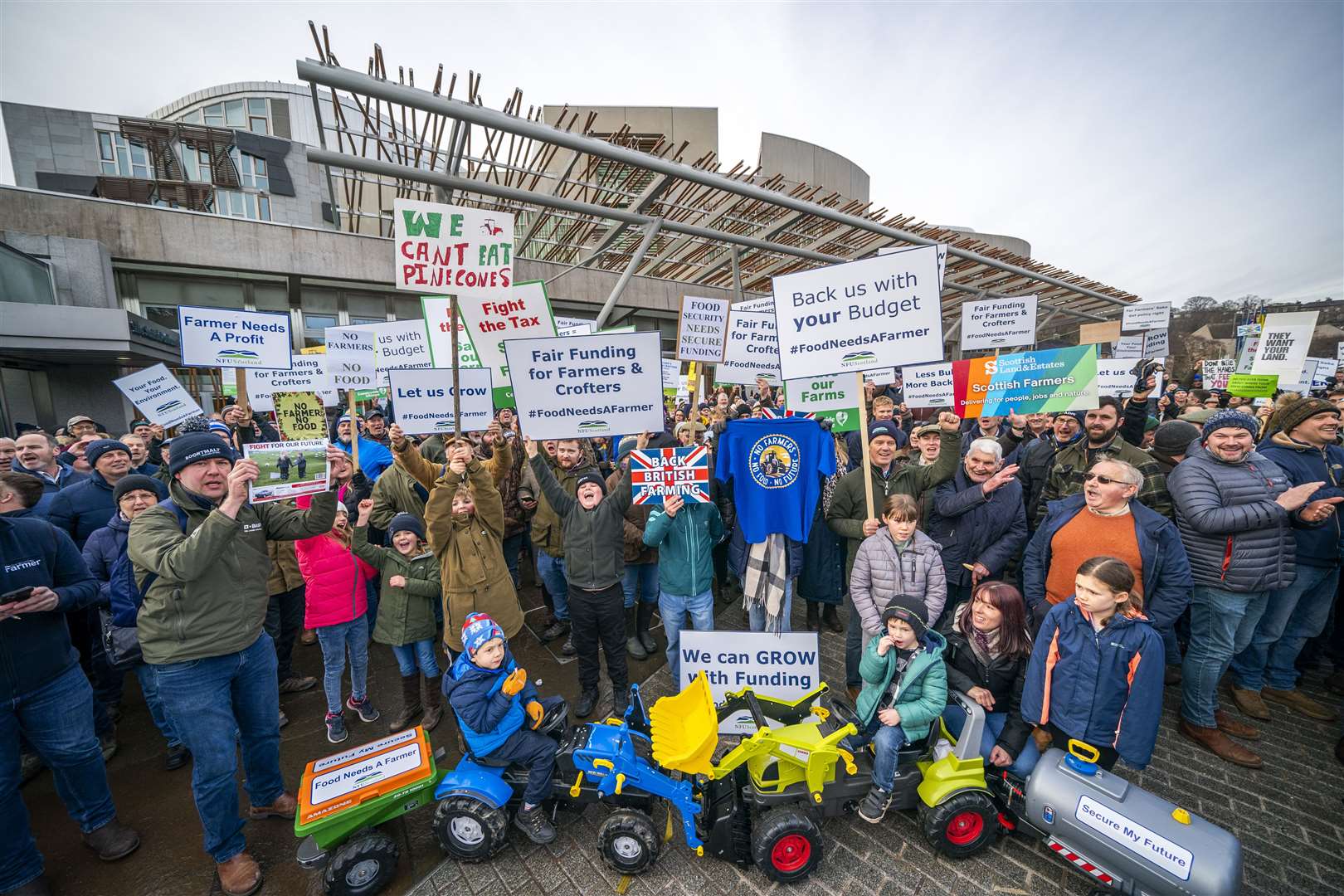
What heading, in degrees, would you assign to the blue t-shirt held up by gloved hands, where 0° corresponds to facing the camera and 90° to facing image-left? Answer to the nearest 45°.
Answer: approximately 0°

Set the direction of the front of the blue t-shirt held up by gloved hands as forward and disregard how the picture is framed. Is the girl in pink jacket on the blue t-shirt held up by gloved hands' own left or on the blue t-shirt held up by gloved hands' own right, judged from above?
on the blue t-shirt held up by gloved hands' own right

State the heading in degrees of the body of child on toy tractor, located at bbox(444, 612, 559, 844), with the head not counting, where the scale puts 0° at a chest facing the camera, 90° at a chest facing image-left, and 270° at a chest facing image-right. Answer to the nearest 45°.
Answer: approximately 315°

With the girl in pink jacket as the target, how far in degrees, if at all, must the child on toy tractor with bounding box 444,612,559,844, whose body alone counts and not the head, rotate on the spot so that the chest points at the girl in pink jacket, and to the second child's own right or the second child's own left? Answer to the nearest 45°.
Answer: approximately 180°

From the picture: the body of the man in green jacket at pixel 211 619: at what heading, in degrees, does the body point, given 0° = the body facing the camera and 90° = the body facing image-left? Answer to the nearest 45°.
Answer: approximately 315°

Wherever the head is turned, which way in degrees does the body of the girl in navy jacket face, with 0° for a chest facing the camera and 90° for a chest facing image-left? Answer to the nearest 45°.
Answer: approximately 45°
